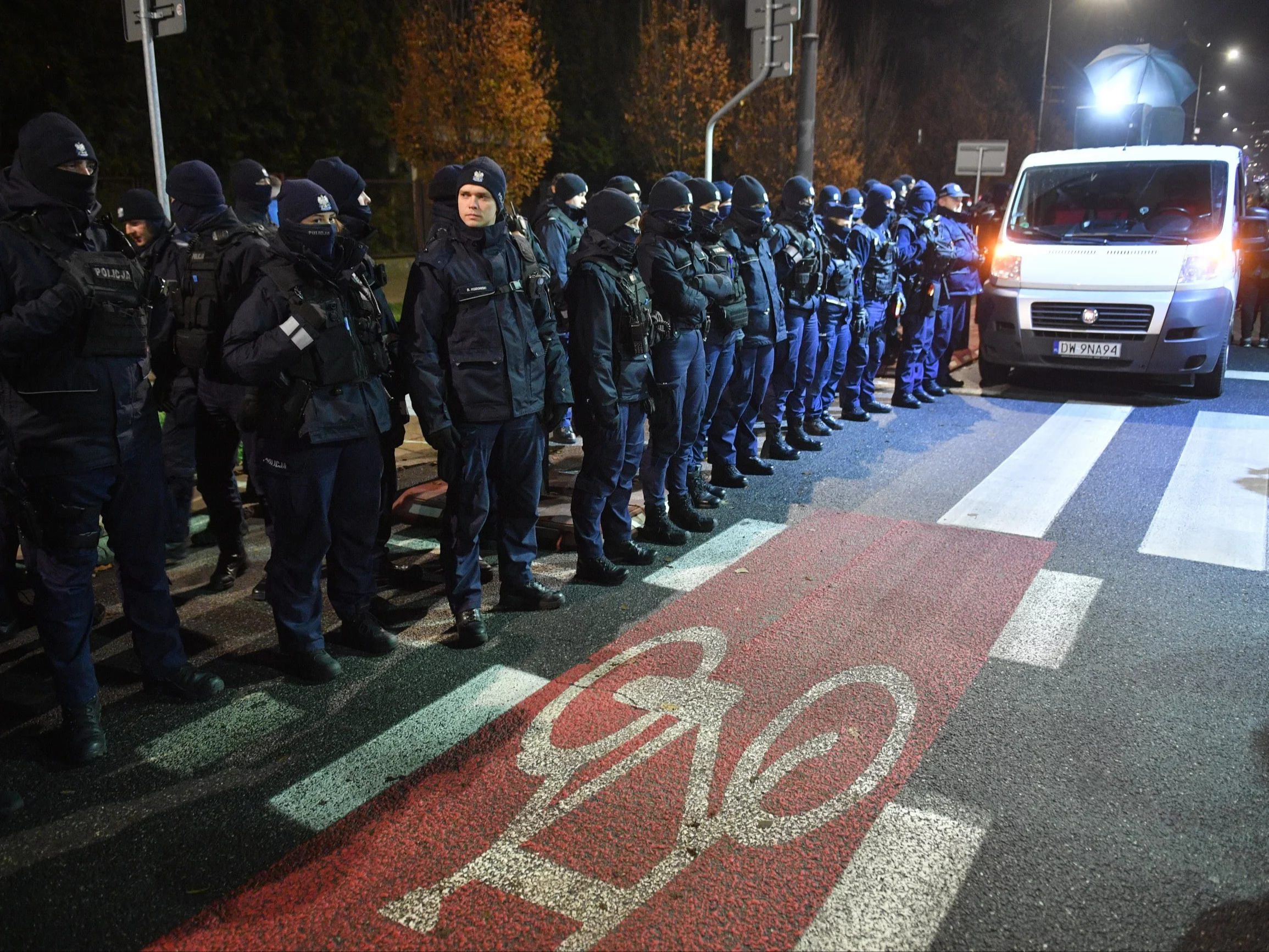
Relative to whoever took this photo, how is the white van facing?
facing the viewer

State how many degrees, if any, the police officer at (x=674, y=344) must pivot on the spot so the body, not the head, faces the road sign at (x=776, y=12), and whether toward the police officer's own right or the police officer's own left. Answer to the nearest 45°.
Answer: approximately 135° to the police officer's own left

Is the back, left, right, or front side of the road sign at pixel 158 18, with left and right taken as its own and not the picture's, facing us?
back

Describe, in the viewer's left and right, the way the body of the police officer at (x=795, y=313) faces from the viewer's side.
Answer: facing the viewer and to the right of the viewer

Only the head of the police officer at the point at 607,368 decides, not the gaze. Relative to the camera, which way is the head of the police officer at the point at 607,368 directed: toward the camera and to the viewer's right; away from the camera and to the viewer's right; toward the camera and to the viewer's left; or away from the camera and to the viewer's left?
toward the camera and to the viewer's right

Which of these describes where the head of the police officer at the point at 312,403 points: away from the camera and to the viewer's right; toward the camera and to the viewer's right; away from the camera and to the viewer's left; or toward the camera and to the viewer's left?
toward the camera and to the viewer's right

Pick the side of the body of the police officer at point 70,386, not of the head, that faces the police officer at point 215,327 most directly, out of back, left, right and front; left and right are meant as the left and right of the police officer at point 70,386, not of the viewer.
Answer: left

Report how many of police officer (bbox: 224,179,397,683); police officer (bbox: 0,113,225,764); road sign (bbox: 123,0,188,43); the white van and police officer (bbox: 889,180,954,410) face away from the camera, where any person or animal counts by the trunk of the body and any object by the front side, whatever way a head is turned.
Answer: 1
